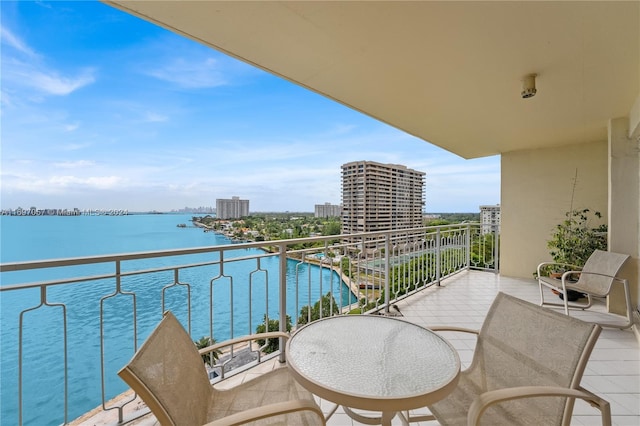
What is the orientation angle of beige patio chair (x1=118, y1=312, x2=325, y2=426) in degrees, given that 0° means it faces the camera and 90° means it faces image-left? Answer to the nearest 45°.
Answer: approximately 270°

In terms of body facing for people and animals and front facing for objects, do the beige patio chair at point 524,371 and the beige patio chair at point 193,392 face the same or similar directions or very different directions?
very different directions

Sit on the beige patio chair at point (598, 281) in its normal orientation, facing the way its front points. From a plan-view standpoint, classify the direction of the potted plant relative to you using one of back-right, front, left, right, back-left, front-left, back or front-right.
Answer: back-right

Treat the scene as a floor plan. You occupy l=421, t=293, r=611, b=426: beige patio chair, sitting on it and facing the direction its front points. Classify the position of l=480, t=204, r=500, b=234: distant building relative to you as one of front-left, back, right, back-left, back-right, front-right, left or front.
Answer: back-right

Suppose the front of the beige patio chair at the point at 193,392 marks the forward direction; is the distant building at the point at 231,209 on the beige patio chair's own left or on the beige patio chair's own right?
on the beige patio chair's own left

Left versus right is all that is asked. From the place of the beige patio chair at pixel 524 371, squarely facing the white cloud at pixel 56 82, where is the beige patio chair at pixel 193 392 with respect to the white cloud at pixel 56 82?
left

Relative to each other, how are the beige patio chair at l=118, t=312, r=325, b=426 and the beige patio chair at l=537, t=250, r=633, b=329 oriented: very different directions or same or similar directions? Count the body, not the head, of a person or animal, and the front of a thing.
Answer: very different directions

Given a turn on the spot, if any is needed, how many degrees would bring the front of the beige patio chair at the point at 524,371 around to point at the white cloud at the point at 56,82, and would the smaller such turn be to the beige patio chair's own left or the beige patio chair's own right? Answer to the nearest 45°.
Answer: approximately 45° to the beige patio chair's own right

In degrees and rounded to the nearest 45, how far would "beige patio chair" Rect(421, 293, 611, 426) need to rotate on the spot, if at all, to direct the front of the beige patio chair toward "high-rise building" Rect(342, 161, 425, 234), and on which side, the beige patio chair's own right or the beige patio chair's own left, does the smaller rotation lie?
approximately 90° to the beige patio chair's own right

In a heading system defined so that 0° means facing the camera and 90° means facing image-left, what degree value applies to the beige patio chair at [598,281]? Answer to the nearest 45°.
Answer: approximately 45°
